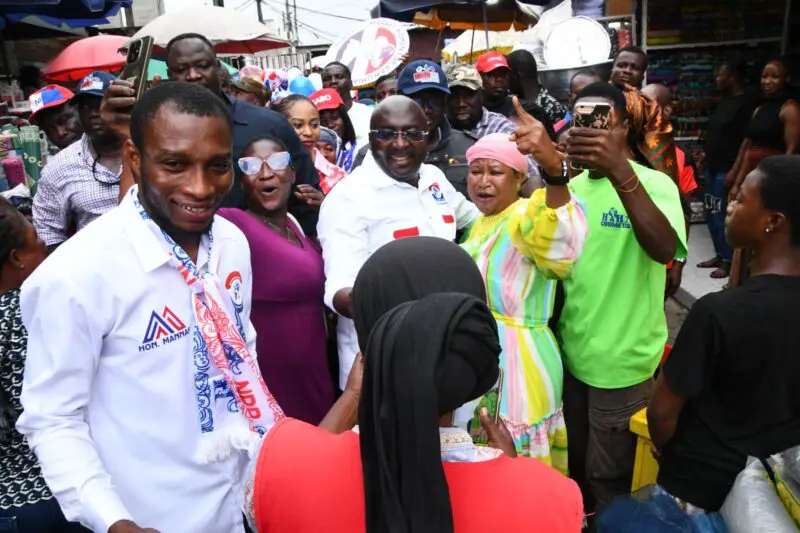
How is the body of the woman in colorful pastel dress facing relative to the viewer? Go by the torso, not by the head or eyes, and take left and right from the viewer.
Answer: facing the viewer and to the left of the viewer

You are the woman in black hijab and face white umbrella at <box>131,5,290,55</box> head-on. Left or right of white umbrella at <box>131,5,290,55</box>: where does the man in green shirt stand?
right

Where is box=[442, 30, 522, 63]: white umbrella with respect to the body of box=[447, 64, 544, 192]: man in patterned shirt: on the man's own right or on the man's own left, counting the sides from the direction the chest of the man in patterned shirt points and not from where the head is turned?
on the man's own right

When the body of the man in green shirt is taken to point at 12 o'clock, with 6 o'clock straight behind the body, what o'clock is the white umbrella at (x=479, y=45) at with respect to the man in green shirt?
The white umbrella is roughly at 4 o'clock from the man in green shirt.

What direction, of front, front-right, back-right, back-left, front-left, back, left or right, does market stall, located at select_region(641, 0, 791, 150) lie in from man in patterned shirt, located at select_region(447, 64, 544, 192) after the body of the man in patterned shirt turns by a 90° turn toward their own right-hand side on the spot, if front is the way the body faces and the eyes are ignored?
right

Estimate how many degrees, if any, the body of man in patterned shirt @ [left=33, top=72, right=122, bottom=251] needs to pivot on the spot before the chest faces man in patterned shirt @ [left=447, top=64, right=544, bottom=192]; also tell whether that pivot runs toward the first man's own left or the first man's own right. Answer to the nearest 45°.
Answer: approximately 45° to the first man's own left

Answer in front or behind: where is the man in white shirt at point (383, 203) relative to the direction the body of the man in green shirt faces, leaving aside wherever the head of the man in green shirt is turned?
in front

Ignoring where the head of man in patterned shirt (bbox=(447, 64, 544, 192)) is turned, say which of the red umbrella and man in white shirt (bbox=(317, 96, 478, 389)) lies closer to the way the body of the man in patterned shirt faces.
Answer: the man in white shirt

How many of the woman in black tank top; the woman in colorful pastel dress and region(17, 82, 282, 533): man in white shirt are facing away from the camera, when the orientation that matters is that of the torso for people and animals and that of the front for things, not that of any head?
0

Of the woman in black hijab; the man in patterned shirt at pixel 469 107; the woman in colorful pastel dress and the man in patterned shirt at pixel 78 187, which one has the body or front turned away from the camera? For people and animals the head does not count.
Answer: the woman in black hijab

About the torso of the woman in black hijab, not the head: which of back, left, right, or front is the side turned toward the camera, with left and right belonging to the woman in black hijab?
back

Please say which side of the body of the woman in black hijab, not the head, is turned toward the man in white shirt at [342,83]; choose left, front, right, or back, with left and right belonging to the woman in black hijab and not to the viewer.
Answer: front

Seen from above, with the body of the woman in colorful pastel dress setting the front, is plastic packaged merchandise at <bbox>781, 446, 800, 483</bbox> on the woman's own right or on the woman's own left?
on the woman's own left

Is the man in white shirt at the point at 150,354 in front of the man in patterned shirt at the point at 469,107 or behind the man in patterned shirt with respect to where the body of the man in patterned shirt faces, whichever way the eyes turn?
in front

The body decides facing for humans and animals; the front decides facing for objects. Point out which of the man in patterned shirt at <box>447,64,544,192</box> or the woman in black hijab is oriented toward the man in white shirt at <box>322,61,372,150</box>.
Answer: the woman in black hijab

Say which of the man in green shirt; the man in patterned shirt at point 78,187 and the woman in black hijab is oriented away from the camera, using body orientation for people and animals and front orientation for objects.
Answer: the woman in black hijab

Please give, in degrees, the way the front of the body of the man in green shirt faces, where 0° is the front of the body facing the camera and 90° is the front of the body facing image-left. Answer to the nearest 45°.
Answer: approximately 45°
